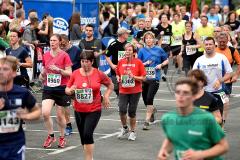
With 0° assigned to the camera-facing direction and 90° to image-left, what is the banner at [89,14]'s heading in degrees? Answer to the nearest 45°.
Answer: approximately 0°

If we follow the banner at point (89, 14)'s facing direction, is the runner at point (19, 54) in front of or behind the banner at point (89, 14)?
in front

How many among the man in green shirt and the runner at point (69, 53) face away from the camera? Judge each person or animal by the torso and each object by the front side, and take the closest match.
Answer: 0

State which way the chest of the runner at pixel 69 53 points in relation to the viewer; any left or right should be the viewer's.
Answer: facing the viewer and to the left of the viewer

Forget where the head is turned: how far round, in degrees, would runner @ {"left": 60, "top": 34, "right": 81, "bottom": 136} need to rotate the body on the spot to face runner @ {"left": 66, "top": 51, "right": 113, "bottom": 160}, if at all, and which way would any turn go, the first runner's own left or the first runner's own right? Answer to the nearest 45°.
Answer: approximately 45° to the first runner's own left

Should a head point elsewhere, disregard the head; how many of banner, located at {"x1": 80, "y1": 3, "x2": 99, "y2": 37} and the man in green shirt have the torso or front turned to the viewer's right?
0

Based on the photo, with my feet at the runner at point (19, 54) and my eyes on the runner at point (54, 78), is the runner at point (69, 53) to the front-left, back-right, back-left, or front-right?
front-left

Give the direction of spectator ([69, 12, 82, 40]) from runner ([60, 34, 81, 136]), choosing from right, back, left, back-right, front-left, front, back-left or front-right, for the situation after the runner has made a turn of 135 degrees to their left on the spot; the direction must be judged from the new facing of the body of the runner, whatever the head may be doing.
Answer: left

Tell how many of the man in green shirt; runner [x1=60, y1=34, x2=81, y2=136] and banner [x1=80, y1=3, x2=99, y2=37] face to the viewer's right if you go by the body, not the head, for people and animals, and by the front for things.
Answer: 0

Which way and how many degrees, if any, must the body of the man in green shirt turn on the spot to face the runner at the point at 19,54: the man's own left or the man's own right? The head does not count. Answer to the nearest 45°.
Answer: approximately 90° to the man's own right

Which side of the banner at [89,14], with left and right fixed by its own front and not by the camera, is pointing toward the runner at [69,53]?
front
